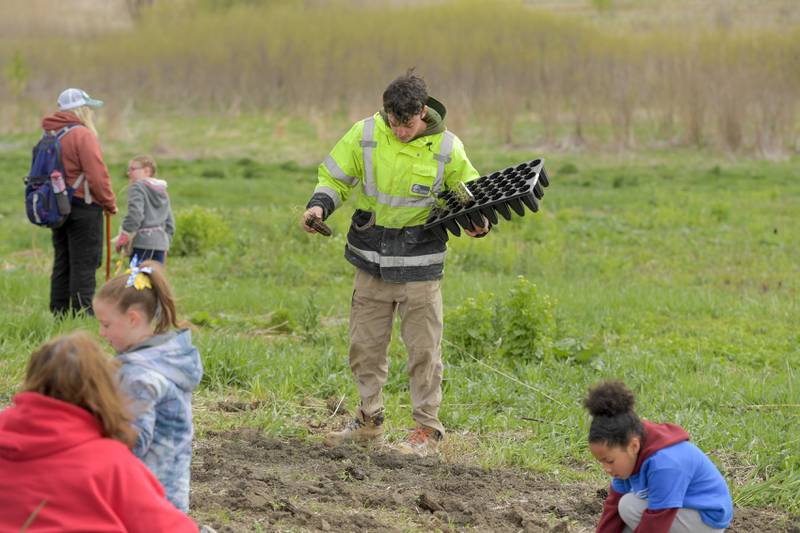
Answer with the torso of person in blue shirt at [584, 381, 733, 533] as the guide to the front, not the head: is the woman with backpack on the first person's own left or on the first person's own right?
on the first person's own right

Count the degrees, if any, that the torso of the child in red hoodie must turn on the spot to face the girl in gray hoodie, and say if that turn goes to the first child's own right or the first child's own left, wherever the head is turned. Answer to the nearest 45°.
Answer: approximately 45° to the first child's own left

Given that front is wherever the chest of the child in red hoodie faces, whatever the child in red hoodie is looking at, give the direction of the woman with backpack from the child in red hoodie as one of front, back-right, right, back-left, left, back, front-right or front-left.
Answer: front-left

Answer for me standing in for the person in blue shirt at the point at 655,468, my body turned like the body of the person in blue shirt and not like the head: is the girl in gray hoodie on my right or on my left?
on my right

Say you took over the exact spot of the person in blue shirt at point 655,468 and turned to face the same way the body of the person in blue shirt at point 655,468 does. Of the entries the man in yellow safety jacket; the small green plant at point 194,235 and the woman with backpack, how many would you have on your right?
3

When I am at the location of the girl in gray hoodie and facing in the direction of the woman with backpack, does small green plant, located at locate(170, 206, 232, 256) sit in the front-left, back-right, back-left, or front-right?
back-right

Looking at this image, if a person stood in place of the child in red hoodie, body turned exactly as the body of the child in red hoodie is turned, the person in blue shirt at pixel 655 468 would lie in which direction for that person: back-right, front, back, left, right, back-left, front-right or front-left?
front-right

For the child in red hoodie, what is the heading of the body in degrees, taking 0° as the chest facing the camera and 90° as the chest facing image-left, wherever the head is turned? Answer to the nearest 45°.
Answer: approximately 225°

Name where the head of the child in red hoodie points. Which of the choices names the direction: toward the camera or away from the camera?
away from the camera

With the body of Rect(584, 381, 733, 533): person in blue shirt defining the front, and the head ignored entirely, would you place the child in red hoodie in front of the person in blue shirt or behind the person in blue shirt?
in front

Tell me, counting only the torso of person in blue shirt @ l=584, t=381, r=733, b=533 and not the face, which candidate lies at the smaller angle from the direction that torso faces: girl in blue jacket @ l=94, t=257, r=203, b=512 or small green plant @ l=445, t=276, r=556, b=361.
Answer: the girl in blue jacket
